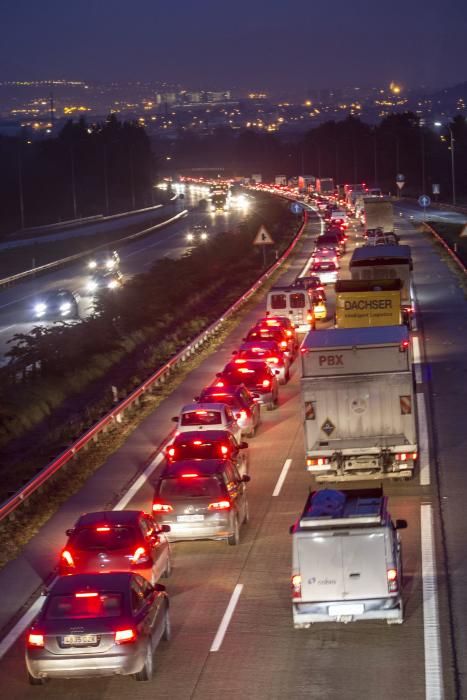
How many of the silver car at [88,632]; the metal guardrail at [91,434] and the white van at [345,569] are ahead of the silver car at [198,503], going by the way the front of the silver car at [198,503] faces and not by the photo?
1

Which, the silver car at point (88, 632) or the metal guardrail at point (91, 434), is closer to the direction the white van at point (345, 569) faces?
the metal guardrail

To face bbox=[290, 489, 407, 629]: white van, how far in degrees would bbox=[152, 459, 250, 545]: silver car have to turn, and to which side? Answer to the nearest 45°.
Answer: approximately 180°

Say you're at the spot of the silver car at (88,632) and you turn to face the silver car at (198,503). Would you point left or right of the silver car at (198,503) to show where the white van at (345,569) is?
right

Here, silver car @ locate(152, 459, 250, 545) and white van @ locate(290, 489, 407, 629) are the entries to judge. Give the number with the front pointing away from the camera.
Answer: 2

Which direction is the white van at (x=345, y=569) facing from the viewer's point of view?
away from the camera

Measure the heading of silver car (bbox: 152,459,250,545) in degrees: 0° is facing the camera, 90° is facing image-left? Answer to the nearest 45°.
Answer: approximately 180°

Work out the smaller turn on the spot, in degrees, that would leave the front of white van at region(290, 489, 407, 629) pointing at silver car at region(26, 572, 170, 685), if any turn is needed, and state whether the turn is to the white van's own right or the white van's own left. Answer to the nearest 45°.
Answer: approximately 135° to the white van's own left

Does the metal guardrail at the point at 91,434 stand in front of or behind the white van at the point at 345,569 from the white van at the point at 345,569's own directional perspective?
in front

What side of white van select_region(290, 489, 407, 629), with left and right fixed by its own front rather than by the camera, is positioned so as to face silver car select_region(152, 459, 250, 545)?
front

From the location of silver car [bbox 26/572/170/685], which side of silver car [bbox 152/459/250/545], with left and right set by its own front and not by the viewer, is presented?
back
